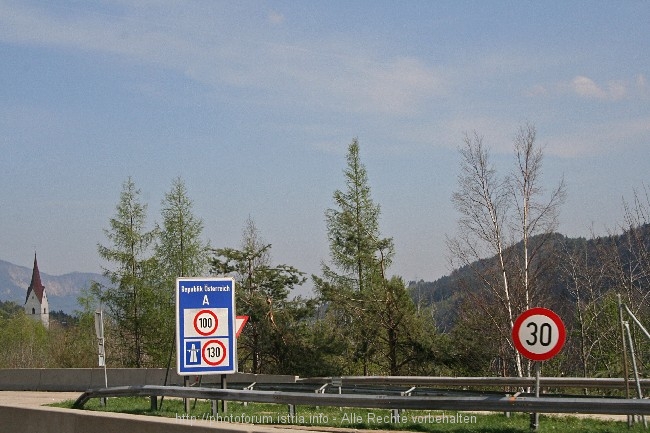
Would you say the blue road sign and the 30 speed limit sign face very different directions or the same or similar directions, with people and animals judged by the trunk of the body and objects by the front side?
same or similar directions

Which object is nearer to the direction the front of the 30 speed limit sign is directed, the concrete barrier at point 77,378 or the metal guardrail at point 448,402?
the metal guardrail

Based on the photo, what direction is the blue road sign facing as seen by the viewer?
toward the camera

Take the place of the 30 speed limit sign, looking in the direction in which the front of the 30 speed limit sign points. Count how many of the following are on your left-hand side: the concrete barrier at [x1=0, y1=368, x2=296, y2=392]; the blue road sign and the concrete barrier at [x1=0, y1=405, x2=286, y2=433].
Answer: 0

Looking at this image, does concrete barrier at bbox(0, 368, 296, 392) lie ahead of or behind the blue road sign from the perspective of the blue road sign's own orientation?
behind

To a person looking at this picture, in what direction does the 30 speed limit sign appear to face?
facing the viewer

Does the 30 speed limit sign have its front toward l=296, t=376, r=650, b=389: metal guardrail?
no

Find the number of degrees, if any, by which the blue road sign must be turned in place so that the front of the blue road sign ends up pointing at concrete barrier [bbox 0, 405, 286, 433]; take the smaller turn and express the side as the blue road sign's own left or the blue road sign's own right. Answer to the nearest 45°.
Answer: approximately 45° to the blue road sign's own right

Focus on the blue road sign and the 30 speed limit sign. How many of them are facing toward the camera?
2

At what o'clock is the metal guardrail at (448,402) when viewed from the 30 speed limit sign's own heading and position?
The metal guardrail is roughly at 3 o'clock from the 30 speed limit sign.

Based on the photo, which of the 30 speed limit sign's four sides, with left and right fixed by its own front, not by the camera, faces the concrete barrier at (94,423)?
right
